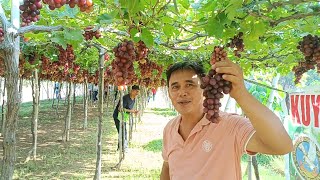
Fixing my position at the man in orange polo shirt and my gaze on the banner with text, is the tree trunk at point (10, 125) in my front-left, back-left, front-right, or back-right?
back-left

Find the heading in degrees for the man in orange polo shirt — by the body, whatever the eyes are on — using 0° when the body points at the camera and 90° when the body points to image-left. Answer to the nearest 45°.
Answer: approximately 45°
